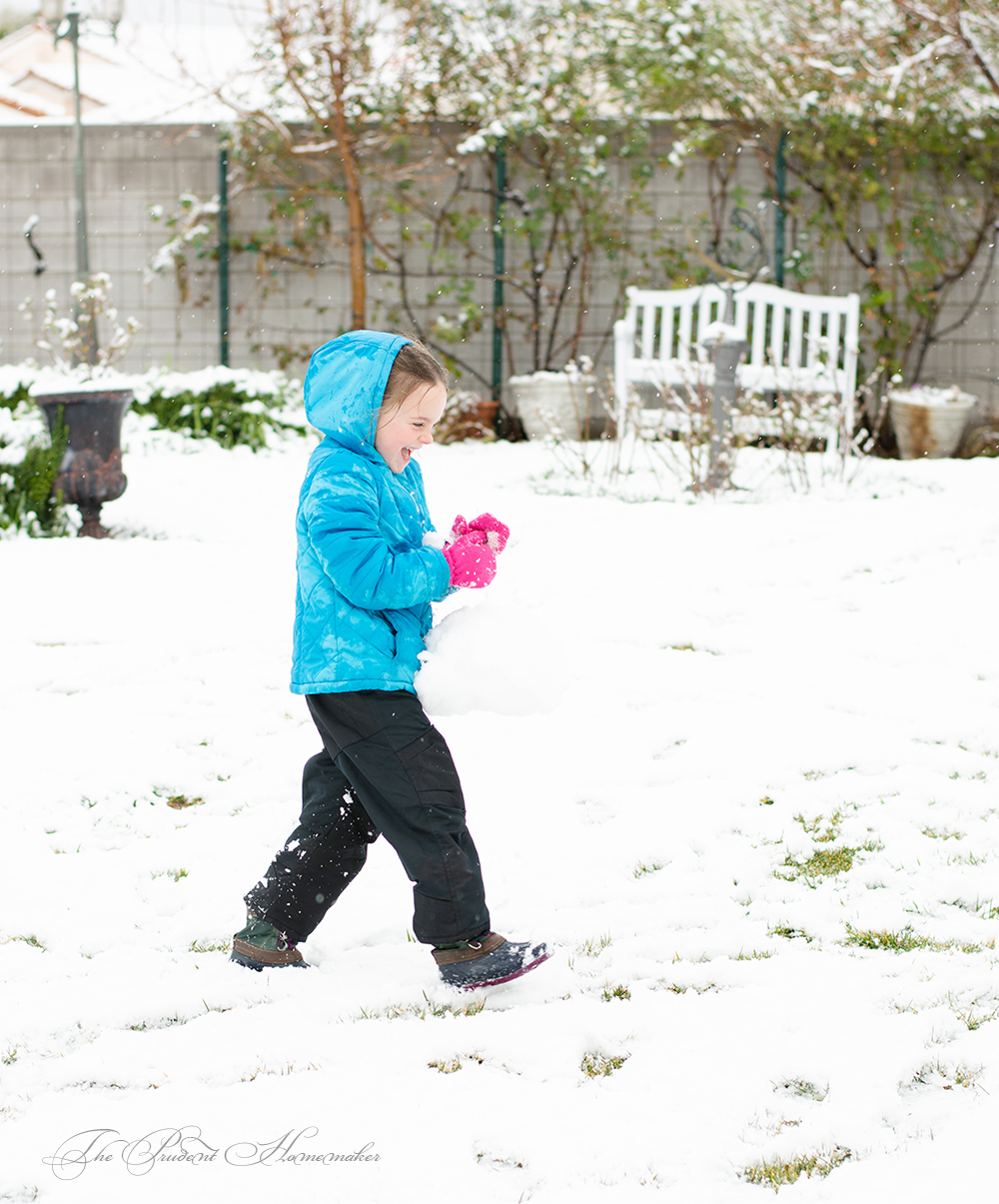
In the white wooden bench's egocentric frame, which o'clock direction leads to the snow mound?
The snow mound is roughly at 12 o'clock from the white wooden bench.

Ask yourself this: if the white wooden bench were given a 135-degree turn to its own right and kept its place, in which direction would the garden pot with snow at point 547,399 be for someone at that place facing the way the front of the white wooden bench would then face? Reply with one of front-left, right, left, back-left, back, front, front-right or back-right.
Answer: front

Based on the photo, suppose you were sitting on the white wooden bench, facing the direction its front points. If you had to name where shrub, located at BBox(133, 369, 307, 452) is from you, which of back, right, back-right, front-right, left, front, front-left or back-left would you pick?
right

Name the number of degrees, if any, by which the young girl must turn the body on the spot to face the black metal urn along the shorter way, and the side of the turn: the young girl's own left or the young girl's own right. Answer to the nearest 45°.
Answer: approximately 90° to the young girl's own left

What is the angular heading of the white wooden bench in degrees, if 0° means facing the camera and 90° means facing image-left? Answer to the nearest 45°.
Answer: approximately 0°

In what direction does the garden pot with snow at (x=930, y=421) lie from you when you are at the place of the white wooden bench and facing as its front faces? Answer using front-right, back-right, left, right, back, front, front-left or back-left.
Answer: back-left

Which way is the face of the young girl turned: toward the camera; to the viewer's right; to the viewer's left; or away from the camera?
to the viewer's right

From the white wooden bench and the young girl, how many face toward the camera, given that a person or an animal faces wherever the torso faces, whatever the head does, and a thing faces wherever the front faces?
1

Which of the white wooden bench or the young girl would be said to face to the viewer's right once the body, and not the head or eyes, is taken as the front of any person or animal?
the young girl

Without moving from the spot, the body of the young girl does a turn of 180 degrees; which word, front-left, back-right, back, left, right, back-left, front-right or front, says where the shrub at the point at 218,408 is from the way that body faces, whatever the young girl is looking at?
right

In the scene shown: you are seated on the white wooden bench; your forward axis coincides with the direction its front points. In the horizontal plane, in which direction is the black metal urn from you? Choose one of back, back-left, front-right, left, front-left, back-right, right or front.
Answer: front-right

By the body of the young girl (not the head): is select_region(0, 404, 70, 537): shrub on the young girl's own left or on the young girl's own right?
on the young girl's own left

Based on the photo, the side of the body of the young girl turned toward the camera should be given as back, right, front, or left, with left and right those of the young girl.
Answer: right

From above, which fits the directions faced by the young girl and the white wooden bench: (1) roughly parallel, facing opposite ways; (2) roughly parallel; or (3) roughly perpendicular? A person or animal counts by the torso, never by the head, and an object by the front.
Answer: roughly perpendicular
